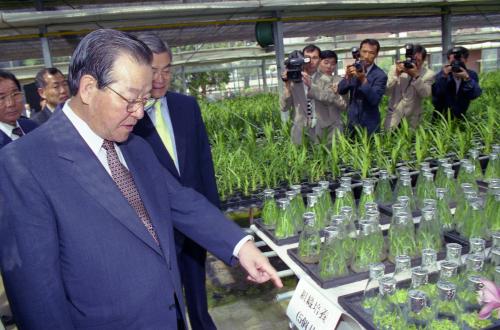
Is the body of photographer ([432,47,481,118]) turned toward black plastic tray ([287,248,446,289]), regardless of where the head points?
yes

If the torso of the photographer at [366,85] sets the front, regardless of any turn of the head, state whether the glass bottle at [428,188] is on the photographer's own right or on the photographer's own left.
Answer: on the photographer's own left

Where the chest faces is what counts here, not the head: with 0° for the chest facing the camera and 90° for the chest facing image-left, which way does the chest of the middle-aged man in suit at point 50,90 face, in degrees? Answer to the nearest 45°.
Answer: approximately 315°

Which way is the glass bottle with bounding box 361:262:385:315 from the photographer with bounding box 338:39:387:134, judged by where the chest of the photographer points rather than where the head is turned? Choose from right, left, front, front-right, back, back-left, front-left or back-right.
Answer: front-left

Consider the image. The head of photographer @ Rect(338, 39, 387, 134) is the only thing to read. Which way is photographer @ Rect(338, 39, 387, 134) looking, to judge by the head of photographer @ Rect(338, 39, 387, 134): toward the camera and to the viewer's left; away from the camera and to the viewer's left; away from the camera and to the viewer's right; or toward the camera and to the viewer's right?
toward the camera and to the viewer's left

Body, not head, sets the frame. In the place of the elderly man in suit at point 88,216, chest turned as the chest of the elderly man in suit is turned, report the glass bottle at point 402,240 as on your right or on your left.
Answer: on your left

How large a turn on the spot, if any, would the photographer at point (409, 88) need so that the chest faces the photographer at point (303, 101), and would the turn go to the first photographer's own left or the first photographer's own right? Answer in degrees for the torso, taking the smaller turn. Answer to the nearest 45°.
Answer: approximately 45° to the first photographer's own right

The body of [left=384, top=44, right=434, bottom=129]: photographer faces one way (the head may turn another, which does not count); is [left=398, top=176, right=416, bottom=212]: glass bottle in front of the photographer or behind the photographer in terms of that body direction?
in front

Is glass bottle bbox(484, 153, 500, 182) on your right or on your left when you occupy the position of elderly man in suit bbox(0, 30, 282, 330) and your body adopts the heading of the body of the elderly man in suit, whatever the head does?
on your left

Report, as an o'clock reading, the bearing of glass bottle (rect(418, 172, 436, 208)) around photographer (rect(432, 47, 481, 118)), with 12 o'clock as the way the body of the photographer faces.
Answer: The glass bottle is roughly at 12 o'clock from the photographer.

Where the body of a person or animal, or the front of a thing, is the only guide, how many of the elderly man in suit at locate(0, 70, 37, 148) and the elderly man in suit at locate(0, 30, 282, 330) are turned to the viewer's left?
0

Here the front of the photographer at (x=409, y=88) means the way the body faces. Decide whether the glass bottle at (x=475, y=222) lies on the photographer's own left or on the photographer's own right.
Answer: on the photographer's own left

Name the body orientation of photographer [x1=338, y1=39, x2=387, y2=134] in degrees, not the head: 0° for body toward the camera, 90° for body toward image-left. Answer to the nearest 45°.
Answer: approximately 45°
